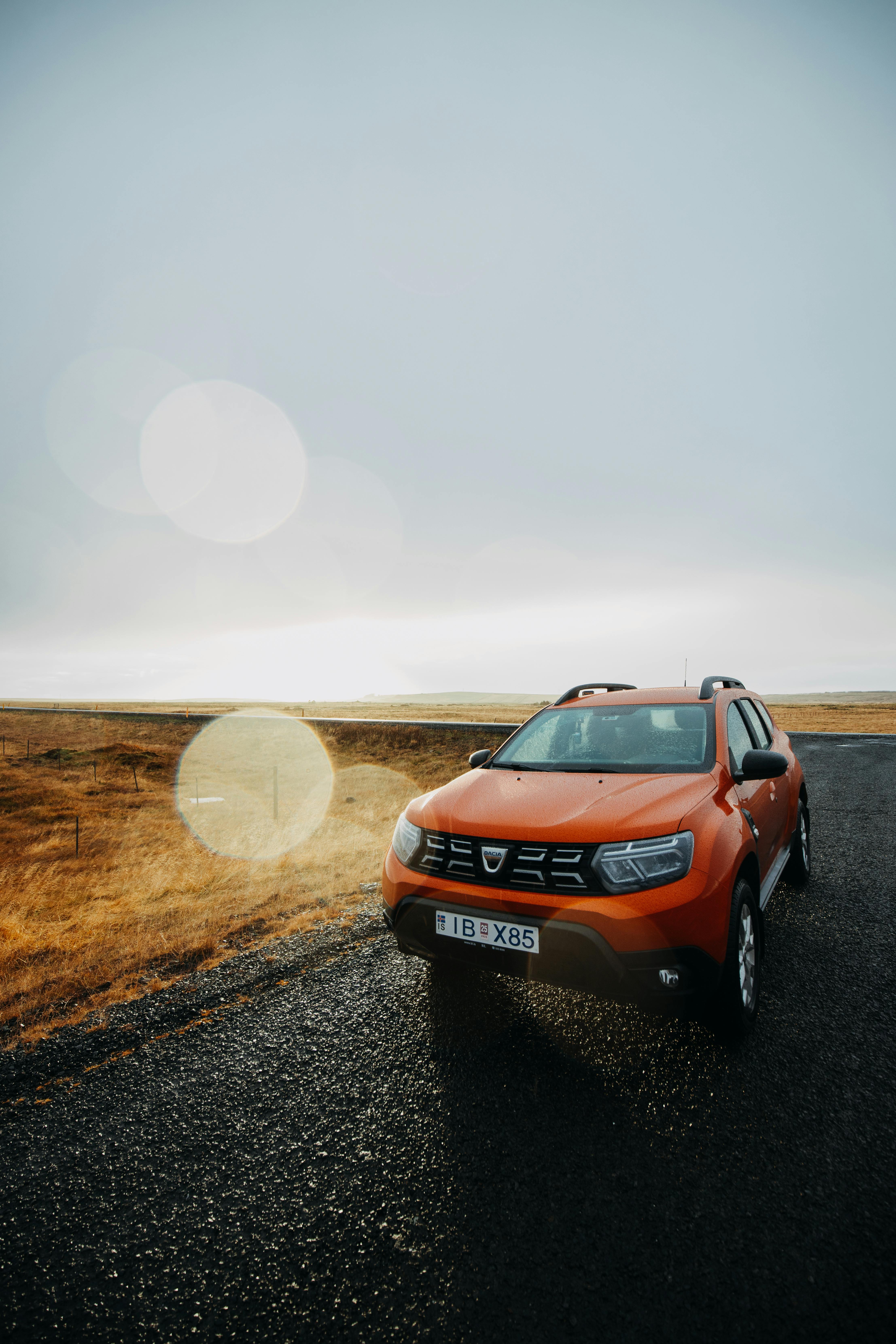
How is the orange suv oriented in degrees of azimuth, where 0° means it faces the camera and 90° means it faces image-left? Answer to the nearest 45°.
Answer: approximately 45°
